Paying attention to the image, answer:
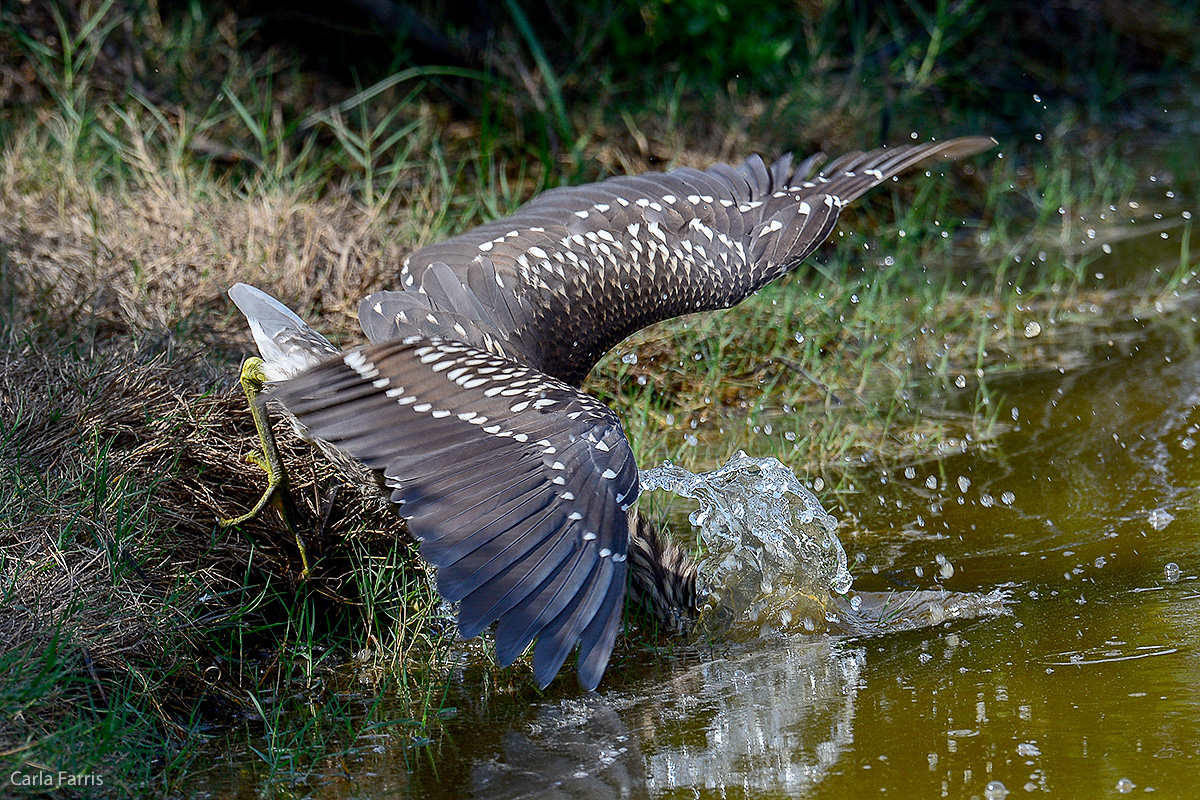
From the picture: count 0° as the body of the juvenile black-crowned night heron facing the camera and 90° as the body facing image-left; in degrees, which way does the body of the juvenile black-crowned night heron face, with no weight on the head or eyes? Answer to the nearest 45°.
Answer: approximately 270°

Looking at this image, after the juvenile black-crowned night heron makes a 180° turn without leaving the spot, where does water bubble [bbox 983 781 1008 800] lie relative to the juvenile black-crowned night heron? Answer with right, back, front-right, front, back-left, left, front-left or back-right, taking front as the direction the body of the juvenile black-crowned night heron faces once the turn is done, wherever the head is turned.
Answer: back-left

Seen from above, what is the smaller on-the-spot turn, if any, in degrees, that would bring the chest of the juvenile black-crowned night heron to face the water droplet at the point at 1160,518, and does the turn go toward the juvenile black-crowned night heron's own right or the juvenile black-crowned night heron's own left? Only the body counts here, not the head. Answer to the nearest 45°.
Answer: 0° — it already faces it
